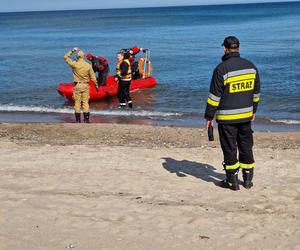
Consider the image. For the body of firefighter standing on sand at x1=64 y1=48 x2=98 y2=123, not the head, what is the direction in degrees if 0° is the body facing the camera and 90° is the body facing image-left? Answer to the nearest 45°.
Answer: approximately 180°

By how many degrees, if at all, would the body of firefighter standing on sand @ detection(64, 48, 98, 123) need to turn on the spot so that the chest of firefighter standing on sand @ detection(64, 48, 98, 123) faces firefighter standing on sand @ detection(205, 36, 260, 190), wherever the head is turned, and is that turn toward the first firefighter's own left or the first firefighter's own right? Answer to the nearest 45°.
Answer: approximately 180°

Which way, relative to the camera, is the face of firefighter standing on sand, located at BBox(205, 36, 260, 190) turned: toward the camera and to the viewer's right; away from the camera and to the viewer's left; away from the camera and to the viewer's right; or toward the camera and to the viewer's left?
away from the camera and to the viewer's left

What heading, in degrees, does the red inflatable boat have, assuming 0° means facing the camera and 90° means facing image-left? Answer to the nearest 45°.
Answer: approximately 45°

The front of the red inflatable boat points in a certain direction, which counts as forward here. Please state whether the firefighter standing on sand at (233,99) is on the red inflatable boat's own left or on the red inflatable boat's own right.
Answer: on the red inflatable boat's own left
